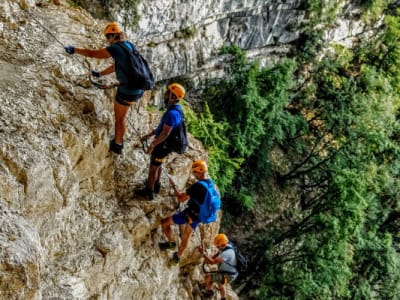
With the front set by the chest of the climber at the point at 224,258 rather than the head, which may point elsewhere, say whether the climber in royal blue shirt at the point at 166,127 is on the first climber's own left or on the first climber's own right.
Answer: on the first climber's own left

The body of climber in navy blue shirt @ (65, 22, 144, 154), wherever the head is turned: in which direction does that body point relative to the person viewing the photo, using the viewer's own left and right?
facing to the left of the viewer

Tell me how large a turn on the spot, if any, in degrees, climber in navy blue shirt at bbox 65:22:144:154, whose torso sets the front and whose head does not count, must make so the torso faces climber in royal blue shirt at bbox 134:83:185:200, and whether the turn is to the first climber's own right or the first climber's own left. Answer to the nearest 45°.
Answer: approximately 135° to the first climber's own right

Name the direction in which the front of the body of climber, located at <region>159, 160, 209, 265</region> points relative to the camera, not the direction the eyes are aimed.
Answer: to the viewer's left

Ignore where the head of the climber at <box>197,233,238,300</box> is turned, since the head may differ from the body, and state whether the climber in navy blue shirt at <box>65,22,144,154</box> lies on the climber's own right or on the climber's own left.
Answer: on the climber's own left

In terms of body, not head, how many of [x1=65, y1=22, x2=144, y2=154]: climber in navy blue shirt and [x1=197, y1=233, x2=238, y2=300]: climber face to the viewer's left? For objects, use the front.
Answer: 2

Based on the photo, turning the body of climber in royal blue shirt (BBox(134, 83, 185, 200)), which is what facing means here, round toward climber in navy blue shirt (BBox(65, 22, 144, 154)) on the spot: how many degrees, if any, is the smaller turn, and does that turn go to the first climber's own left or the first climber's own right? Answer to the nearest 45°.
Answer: approximately 45° to the first climber's own left

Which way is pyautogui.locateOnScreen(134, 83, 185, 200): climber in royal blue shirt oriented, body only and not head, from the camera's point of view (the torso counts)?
to the viewer's left

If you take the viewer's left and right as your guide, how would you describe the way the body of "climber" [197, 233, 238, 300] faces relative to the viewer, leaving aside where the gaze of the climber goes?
facing to the left of the viewer
